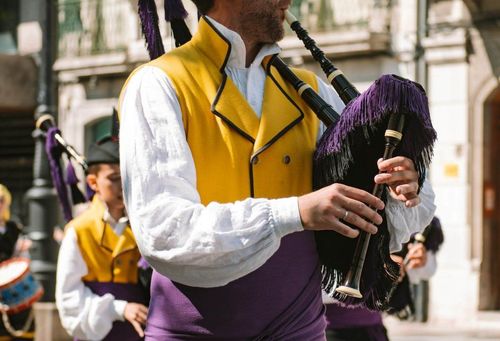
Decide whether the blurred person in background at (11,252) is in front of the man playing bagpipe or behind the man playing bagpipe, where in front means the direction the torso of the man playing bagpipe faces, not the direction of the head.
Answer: behind

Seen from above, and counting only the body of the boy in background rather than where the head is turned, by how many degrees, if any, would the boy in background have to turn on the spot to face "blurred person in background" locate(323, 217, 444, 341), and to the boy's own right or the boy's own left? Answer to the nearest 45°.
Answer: approximately 45° to the boy's own left

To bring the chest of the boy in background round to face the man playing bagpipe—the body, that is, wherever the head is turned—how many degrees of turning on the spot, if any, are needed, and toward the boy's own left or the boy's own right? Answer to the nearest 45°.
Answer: approximately 45° to the boy's own right

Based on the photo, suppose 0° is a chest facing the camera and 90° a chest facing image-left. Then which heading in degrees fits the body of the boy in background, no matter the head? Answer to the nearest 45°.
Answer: approximately 315°

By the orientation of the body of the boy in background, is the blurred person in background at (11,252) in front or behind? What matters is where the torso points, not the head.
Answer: behind

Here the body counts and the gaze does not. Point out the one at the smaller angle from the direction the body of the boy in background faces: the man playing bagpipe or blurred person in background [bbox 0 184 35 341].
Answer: the man playing bagpipe
